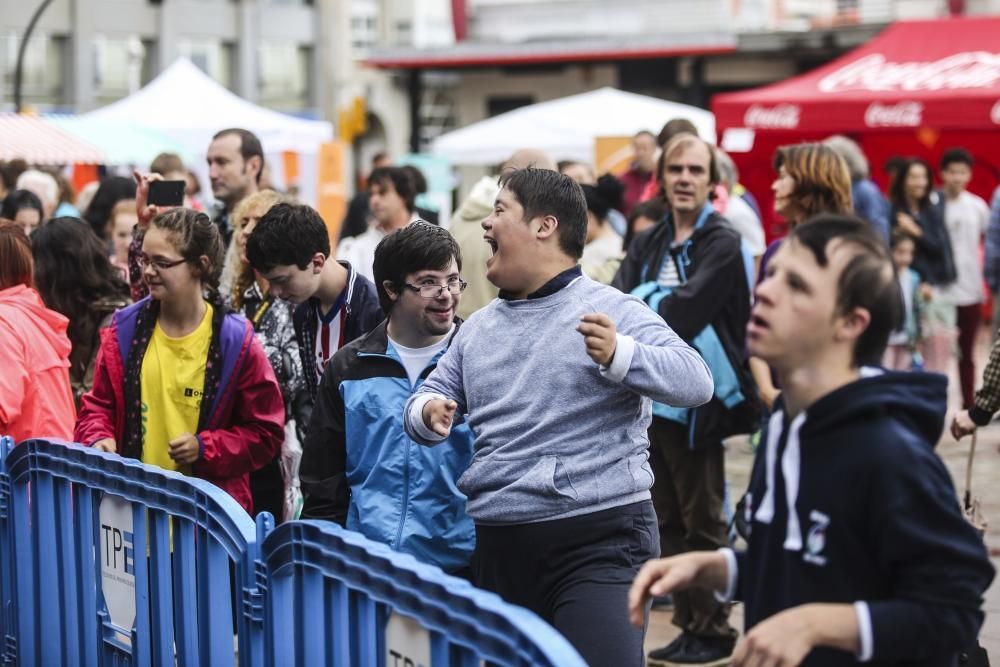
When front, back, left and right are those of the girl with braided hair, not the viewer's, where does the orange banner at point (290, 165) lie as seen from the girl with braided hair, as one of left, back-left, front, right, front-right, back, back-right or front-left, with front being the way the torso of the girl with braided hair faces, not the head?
back-right

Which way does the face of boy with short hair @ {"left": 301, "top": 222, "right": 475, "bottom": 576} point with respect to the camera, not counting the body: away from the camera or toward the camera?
toward the camera

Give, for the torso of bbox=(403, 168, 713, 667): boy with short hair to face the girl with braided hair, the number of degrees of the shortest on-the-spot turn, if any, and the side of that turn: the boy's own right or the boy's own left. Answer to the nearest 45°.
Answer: approximately 90° to the boy's own right

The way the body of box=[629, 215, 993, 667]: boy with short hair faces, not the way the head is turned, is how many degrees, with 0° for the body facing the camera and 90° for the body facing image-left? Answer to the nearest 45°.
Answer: approximately 45°

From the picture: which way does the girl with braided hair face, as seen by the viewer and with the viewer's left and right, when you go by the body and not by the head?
facing the viewer and to the left of the viewer

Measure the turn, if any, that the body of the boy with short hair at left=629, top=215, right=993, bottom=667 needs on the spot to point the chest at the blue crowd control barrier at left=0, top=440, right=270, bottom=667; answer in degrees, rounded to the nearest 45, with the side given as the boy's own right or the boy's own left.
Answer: approximately 90° to the boy's own right

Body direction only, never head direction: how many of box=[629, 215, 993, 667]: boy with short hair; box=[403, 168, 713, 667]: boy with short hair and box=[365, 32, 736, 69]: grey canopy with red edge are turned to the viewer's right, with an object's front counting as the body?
0

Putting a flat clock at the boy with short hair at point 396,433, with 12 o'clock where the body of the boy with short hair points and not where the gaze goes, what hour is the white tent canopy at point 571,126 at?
The white tent canopy is roughly at 8 o'clock from the boy with short hair.

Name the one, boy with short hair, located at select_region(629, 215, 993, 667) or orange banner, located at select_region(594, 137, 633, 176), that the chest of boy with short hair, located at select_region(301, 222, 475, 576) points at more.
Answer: the boy with short hair

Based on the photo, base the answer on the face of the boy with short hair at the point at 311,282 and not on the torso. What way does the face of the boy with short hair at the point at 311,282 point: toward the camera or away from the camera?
toward the camera

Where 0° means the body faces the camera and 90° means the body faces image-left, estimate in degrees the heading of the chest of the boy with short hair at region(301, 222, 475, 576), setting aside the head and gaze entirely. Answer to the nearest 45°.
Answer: approximately 315°

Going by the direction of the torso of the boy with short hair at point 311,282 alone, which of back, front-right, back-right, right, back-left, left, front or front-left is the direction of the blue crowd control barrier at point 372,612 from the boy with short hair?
front-left

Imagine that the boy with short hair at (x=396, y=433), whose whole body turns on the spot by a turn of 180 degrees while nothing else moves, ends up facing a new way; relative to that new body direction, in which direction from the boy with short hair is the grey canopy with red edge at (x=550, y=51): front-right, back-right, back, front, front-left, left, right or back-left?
front-right

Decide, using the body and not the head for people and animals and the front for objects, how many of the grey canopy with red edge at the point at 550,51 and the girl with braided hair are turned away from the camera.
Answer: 0

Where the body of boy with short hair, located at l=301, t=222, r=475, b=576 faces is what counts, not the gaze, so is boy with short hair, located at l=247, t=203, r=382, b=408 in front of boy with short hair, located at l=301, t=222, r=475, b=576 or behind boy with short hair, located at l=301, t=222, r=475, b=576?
behind
